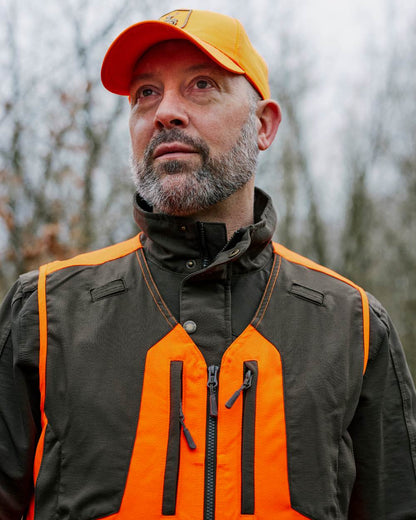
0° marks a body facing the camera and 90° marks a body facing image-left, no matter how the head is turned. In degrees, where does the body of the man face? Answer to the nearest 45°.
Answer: approximately 0°
